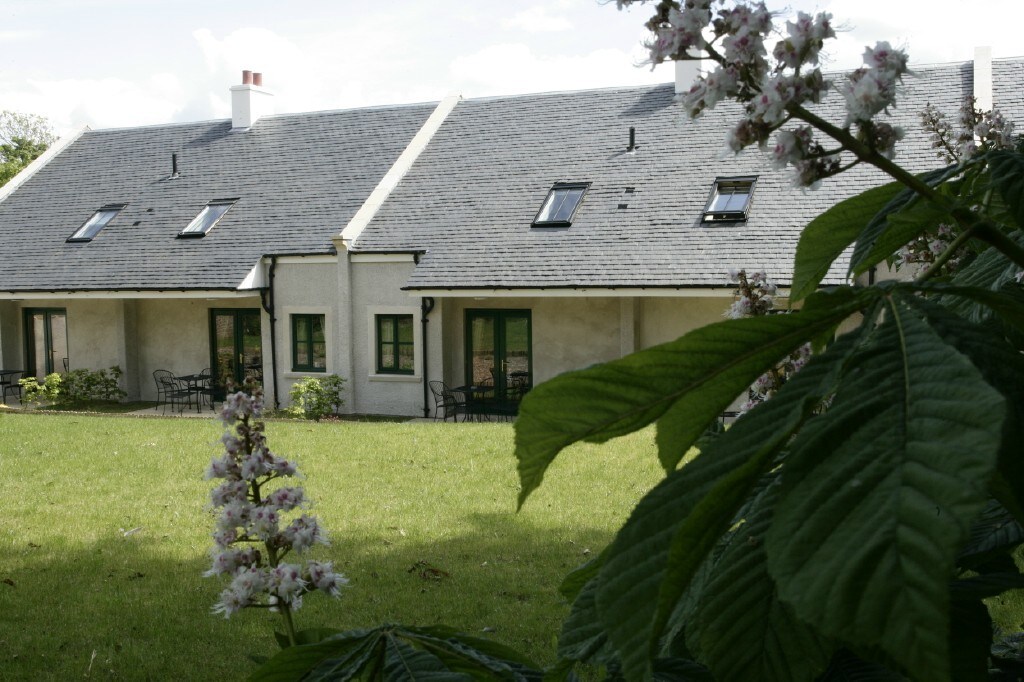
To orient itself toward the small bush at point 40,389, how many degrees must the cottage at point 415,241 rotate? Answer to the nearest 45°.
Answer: approximately 90° to its right

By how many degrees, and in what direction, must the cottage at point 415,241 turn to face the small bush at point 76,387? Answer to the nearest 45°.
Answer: approximately 90° to its right

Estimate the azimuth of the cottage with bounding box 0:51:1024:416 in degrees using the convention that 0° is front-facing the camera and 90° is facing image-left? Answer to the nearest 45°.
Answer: approximately 0°
